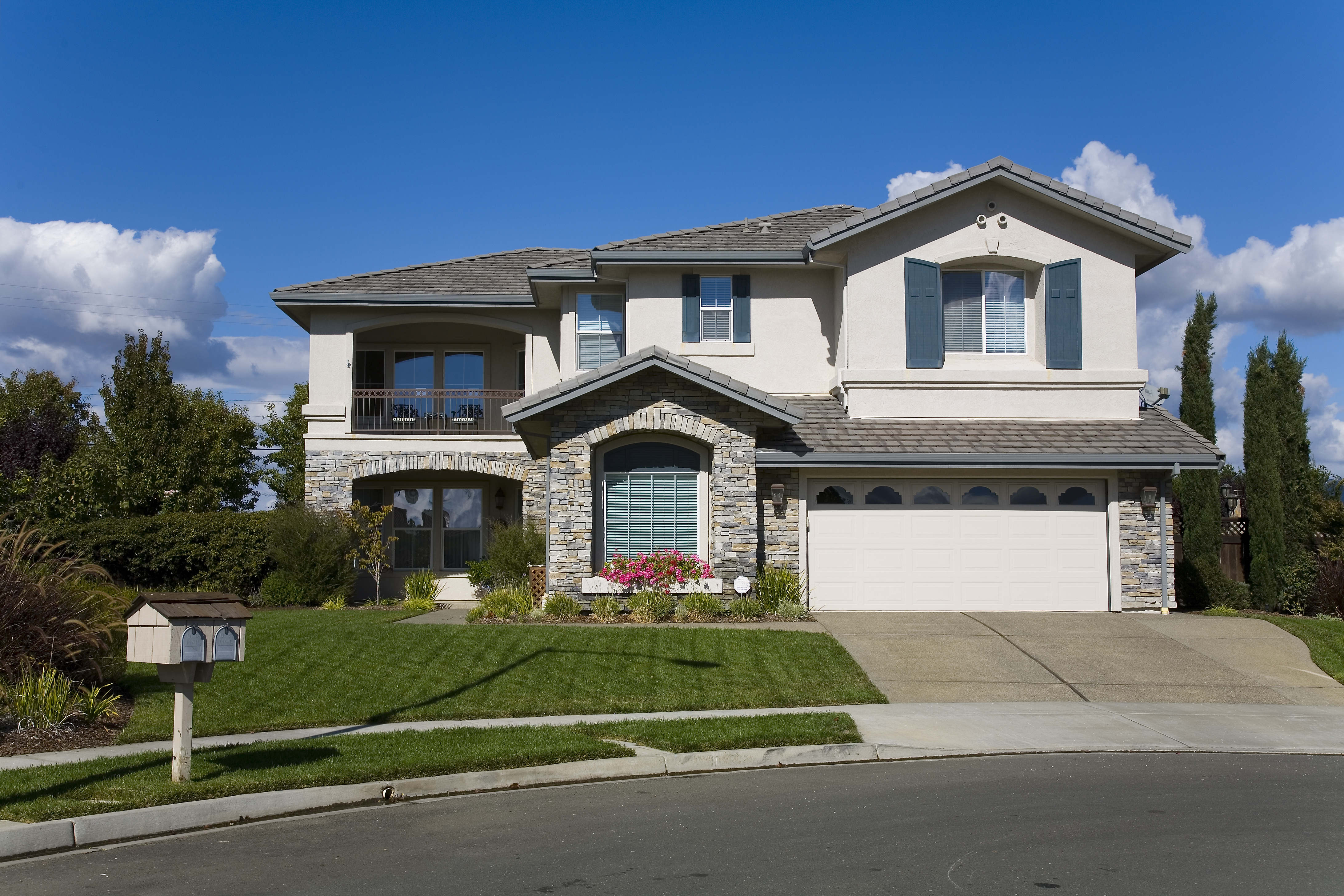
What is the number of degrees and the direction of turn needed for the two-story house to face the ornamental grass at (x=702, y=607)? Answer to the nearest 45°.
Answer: approximately 45° to its right

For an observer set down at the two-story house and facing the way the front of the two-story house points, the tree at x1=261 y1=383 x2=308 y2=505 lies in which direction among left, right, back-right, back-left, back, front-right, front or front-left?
back-right

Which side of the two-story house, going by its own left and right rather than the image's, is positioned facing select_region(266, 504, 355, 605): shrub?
right

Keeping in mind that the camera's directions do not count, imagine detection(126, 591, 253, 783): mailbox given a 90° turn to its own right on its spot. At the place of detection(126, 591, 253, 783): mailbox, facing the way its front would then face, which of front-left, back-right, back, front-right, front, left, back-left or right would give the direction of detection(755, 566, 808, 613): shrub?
back

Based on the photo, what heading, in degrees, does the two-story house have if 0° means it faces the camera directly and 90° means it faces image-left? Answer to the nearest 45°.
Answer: approximately 0°

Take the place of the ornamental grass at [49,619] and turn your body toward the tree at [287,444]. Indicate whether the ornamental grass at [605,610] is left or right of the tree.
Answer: right

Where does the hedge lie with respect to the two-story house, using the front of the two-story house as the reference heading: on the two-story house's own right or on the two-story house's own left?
on the two-story house's own right

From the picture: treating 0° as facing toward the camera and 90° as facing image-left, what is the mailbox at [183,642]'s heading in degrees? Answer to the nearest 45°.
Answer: approximately 315°

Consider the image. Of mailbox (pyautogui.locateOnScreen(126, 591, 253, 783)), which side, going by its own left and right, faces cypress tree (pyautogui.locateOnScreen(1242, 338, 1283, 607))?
left

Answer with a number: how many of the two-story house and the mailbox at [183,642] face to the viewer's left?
0

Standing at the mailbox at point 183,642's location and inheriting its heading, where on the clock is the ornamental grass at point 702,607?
The ornamental grass is roughly at 9 o'clock from the mailbox.
